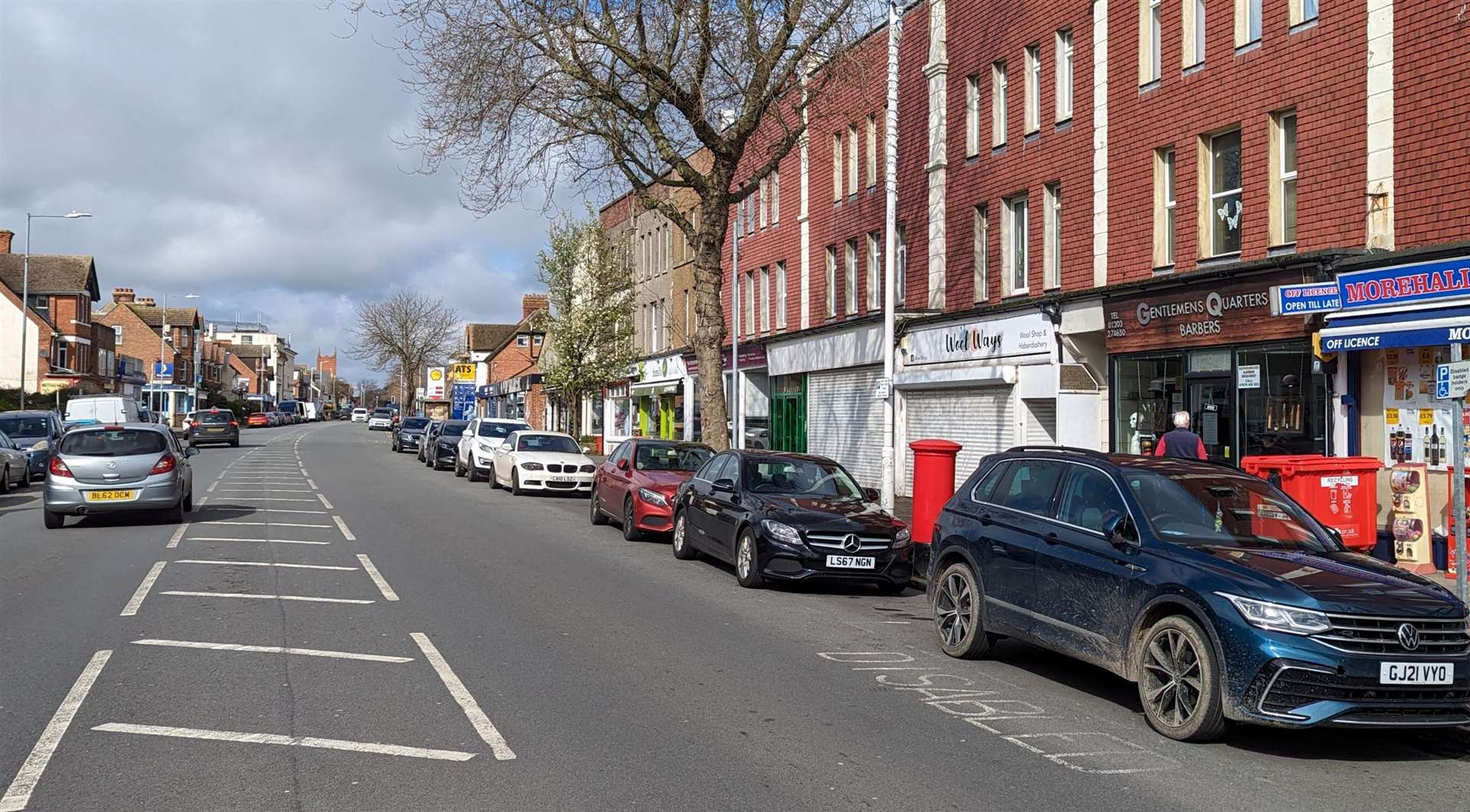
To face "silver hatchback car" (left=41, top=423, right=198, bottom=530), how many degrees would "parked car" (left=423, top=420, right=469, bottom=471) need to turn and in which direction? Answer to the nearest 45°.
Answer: approximately 45° to its right

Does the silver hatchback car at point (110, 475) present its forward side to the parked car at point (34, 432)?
yes

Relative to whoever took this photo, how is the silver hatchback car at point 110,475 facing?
facing away from the viewer

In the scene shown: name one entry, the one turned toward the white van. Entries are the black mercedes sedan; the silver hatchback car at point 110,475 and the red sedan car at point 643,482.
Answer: the silver hatchback car

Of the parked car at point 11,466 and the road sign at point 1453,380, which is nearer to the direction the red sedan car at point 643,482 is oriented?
the road sign

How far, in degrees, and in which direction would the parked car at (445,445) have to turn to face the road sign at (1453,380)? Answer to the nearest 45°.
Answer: approximately 45° to its right

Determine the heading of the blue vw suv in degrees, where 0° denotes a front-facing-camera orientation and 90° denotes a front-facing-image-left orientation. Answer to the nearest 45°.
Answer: approximately 315°

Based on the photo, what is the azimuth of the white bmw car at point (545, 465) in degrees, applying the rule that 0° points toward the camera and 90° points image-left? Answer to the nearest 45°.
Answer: approximately 315°

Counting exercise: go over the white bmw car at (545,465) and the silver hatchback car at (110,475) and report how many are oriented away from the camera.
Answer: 1

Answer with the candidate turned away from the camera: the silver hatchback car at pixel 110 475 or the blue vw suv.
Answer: the silver hatchback car

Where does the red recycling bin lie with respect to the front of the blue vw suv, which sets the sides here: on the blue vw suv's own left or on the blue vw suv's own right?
on the blue vw suv's own left

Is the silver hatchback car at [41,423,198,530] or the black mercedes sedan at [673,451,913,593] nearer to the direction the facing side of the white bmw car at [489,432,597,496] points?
the black mercedes sedan

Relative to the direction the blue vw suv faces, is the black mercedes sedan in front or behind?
behind
